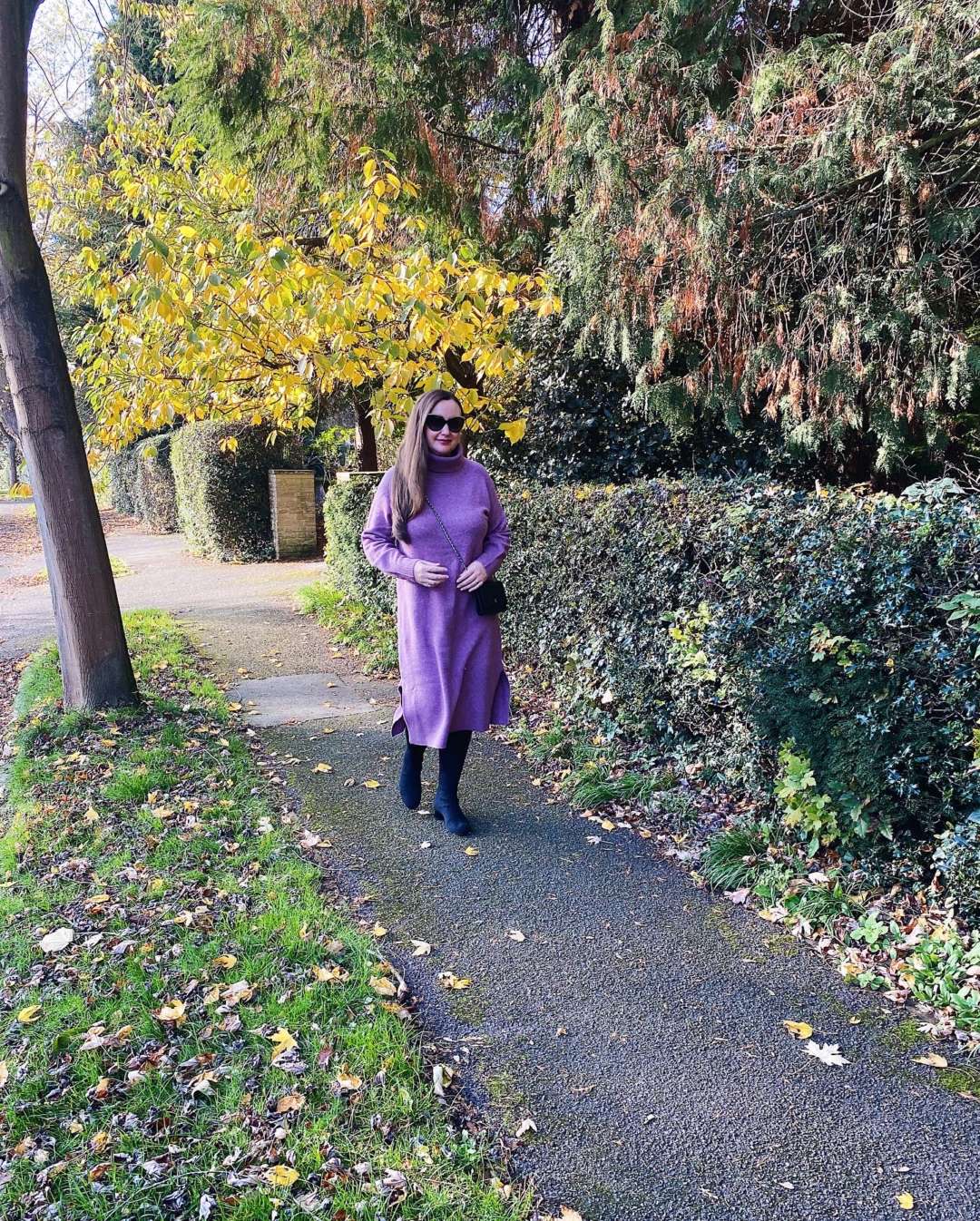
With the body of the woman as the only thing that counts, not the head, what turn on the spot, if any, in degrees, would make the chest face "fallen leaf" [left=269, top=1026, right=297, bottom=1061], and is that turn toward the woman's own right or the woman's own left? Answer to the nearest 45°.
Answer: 0° — they already face it

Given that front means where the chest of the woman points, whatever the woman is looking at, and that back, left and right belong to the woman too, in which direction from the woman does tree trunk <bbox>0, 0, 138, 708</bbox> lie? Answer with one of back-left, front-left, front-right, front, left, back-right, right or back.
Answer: back-right

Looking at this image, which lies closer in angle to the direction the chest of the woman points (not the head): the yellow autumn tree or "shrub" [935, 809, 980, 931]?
the shrub

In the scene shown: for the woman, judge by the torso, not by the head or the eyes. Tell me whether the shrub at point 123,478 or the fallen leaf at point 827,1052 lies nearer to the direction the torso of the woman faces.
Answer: the fallen leaf

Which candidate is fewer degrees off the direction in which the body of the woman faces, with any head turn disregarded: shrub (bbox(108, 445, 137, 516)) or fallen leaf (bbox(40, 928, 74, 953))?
the fallen leaf

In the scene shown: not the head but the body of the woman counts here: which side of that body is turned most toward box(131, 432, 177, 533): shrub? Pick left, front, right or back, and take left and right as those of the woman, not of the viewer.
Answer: back

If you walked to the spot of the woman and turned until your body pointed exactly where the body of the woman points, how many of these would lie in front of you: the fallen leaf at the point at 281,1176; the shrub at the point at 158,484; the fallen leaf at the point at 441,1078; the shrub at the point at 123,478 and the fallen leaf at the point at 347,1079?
3

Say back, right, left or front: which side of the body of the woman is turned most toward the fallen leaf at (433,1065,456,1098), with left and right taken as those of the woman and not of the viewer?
front

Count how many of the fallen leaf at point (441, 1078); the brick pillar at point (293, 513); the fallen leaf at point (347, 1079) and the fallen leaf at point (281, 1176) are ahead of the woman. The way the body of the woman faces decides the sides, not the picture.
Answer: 3

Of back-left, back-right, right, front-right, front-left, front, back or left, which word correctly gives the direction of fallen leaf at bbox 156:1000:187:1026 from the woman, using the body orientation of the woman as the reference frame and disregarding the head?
front-right

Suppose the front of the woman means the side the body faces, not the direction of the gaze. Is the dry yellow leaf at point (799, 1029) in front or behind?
in front

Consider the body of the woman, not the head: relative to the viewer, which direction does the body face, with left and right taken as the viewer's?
facing the viewer

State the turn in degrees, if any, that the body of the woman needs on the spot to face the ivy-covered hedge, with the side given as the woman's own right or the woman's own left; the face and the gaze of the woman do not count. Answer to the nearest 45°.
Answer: approximately 90° to the woman's own left

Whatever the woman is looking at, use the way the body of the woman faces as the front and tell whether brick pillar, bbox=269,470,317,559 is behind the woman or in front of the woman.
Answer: behind

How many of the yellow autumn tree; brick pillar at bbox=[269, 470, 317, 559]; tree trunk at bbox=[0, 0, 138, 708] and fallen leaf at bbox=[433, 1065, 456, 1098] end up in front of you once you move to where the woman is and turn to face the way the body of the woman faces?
1
